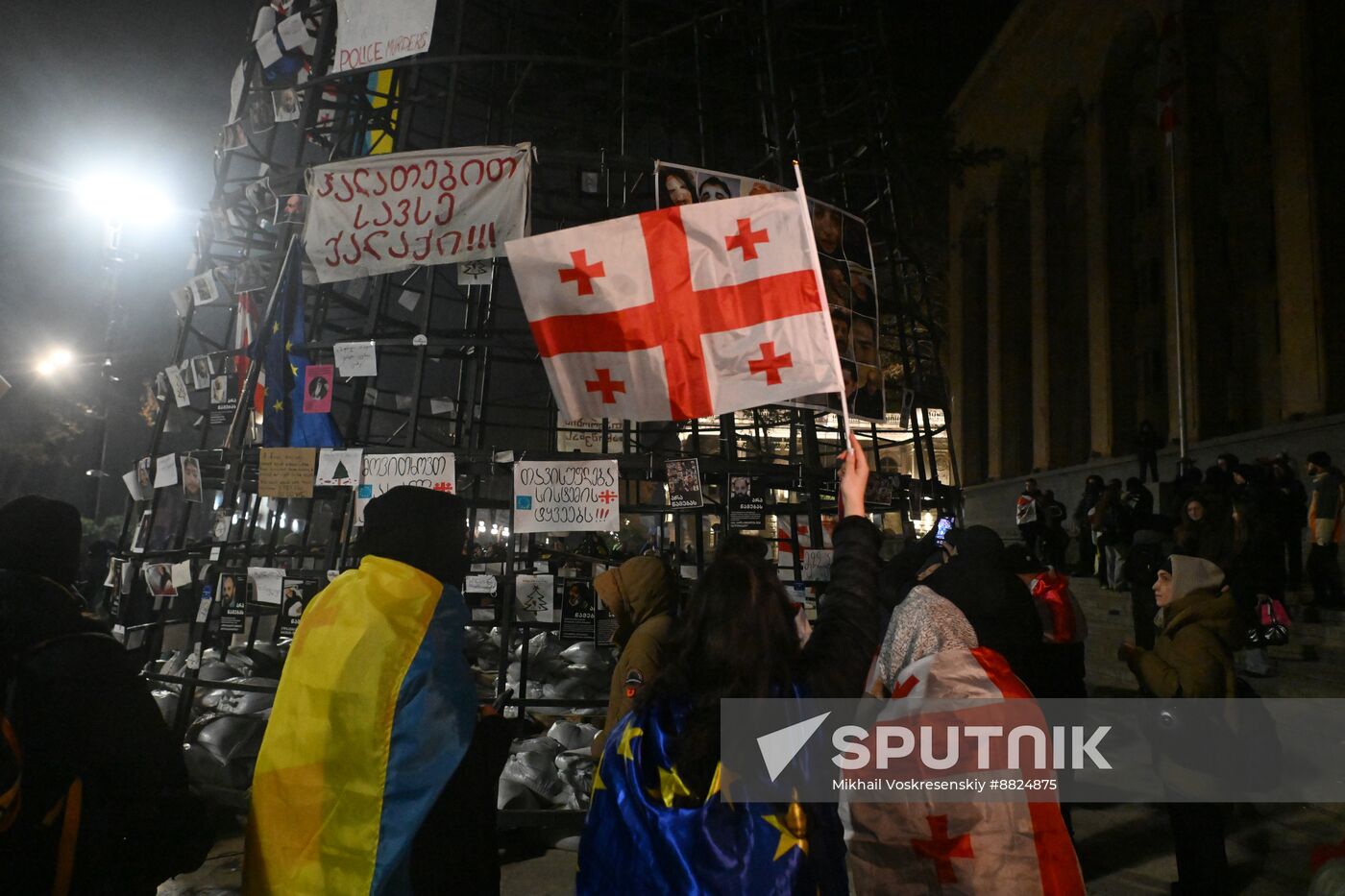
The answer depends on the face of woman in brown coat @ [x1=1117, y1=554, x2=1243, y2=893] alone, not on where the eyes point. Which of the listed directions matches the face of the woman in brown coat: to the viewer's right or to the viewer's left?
to the viewer's left

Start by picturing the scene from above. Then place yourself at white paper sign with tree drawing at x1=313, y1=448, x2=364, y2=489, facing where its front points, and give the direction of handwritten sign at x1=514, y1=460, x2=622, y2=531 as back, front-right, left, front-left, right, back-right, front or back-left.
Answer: front-left

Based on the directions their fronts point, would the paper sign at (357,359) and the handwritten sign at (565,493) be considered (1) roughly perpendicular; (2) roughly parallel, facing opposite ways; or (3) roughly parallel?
roughly parallel

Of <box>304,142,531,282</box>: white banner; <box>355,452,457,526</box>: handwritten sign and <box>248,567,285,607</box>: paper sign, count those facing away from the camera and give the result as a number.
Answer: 0

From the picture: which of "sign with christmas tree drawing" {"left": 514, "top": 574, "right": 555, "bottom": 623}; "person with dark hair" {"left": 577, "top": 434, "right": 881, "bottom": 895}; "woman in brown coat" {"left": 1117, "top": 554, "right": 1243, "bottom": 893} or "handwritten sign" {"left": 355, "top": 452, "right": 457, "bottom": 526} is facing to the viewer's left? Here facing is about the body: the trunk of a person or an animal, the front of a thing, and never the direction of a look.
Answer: the woman in brown coat

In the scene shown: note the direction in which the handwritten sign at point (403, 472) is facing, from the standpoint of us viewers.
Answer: facing the viewer

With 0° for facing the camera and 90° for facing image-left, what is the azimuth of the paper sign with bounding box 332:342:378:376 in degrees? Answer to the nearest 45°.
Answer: approximately 0°

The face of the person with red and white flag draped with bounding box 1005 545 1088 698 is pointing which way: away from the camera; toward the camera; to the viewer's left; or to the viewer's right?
away from the camera

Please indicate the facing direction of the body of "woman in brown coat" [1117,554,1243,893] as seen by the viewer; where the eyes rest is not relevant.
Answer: to the viewer's left

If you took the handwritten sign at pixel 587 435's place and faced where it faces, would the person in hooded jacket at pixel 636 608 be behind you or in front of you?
in front

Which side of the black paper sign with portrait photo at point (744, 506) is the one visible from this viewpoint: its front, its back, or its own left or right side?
front

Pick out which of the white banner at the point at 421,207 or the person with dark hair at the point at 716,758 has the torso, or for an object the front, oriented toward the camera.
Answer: the white banner

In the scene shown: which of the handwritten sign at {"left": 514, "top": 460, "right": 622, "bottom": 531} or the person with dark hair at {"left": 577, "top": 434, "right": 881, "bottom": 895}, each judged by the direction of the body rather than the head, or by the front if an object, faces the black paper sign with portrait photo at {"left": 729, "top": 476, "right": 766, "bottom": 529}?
the person with dark hair

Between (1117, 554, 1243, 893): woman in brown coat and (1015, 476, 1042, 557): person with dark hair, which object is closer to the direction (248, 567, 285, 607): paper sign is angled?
the woman in brown coat

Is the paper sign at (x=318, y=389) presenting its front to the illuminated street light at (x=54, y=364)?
no

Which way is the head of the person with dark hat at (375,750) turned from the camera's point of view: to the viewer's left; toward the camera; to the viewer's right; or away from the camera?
away from the camera

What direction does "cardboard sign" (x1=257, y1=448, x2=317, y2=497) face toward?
toward the camera

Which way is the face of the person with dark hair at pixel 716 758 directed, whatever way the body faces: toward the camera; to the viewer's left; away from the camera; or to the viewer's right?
away from the camera

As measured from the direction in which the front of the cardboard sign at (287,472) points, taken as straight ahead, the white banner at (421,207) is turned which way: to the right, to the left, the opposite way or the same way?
the same way
